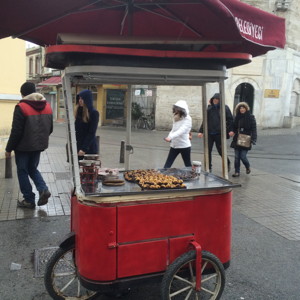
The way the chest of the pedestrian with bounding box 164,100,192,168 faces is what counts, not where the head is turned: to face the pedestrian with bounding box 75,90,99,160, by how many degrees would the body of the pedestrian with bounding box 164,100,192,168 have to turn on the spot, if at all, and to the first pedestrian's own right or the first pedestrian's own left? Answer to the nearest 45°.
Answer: approximately 45° to the first pedestrian's own left

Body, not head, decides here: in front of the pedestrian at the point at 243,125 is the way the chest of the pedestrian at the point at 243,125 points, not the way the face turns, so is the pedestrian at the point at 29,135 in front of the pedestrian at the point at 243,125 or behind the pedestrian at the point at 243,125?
in front

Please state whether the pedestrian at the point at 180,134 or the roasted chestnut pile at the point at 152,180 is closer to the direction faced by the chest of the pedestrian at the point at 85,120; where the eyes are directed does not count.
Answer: the roasted chestnut pile

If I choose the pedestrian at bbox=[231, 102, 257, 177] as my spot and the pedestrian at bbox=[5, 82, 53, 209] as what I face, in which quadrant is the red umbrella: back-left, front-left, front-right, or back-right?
front-left

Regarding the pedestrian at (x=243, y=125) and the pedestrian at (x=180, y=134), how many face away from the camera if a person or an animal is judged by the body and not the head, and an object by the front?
0

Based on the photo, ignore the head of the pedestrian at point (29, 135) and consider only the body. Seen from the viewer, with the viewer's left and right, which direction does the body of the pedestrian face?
facing away from the viewer and to the left of the viewer
